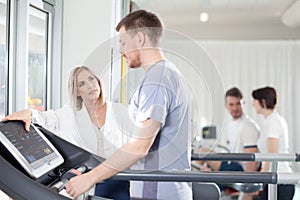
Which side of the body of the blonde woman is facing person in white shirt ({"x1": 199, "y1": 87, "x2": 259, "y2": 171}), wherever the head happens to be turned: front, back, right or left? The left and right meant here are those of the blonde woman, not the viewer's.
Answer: left

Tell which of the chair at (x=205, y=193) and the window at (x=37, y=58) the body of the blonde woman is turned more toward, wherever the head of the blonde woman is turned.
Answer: the chair

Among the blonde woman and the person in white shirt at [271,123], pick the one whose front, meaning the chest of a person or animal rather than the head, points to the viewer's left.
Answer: the person in white shirt

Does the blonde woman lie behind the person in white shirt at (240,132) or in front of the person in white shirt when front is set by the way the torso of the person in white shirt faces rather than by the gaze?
in front

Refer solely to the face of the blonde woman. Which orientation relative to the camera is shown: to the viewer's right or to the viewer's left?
to the viewer's right

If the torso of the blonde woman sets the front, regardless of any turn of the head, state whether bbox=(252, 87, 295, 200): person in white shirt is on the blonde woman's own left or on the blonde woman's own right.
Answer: on the blonde woman's own left

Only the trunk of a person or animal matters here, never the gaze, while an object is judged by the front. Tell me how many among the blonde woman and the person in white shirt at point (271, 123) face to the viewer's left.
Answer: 1

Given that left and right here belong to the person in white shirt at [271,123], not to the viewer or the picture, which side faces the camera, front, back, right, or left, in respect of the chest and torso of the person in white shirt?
left

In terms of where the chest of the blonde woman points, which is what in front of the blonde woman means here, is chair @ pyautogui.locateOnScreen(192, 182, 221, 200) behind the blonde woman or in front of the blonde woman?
in front

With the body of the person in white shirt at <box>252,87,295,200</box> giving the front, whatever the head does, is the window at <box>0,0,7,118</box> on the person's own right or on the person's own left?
on the person's own left

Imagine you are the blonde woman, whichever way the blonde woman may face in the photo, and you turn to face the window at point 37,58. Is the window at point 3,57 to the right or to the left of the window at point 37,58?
left

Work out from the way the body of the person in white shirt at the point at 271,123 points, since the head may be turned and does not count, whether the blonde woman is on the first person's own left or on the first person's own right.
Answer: on the first person's own left
